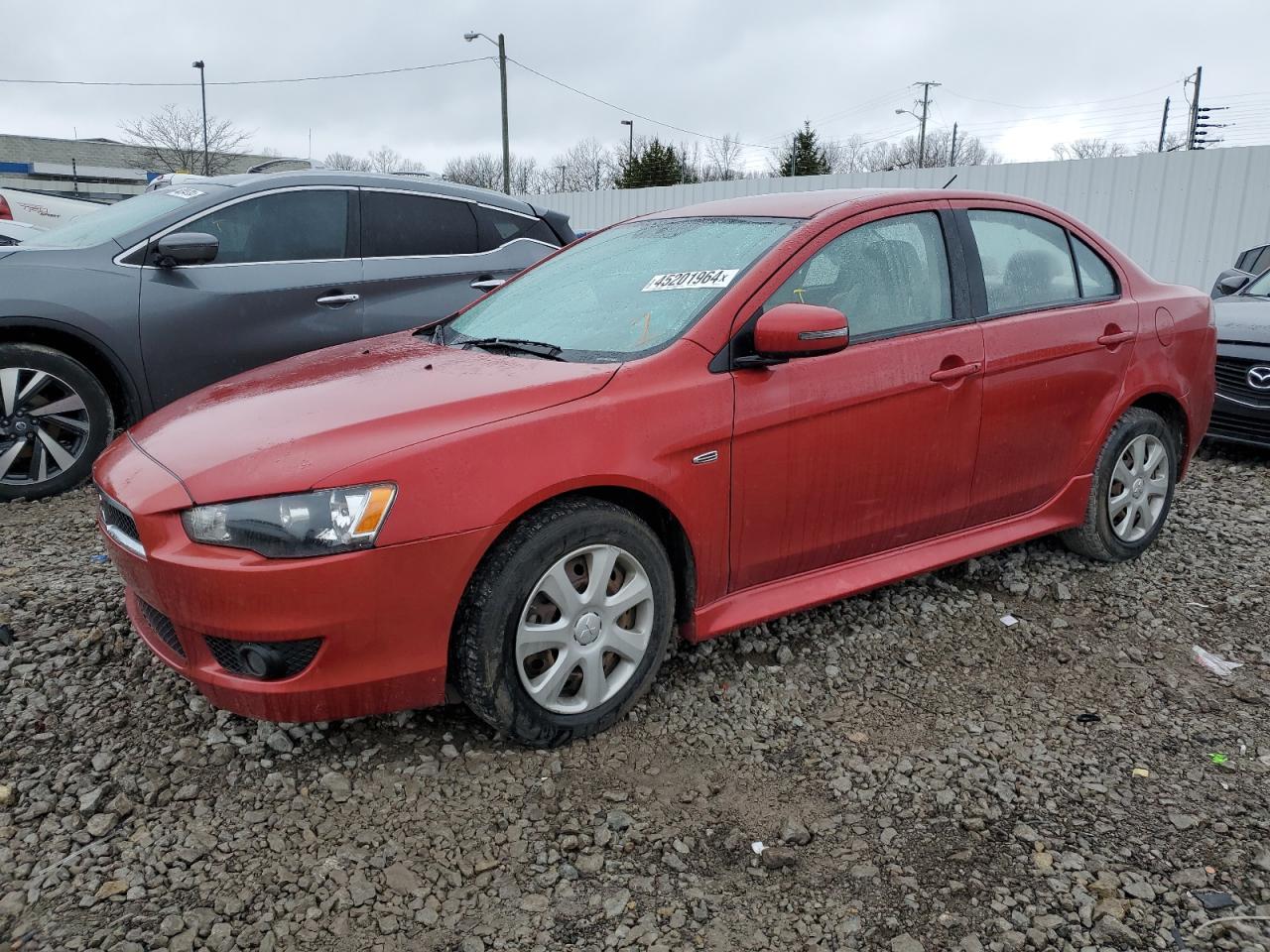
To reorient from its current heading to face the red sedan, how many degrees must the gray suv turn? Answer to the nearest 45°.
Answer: approximately 135° to its left

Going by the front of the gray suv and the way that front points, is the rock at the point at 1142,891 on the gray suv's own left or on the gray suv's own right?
on the gray suv's own left

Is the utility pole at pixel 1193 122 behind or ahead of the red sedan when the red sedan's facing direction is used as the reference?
behind

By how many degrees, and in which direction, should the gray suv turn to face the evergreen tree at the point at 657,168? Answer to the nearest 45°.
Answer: approximately 135° to its right

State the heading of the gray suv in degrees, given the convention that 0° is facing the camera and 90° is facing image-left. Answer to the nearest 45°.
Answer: approximately 90°

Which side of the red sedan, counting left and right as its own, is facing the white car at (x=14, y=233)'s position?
right

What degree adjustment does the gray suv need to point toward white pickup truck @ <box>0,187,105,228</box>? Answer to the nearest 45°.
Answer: approximately 90° to its right
